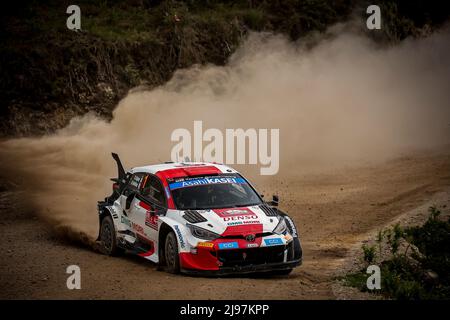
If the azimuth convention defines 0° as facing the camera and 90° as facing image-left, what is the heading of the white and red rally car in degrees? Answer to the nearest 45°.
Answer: approximately 315°
